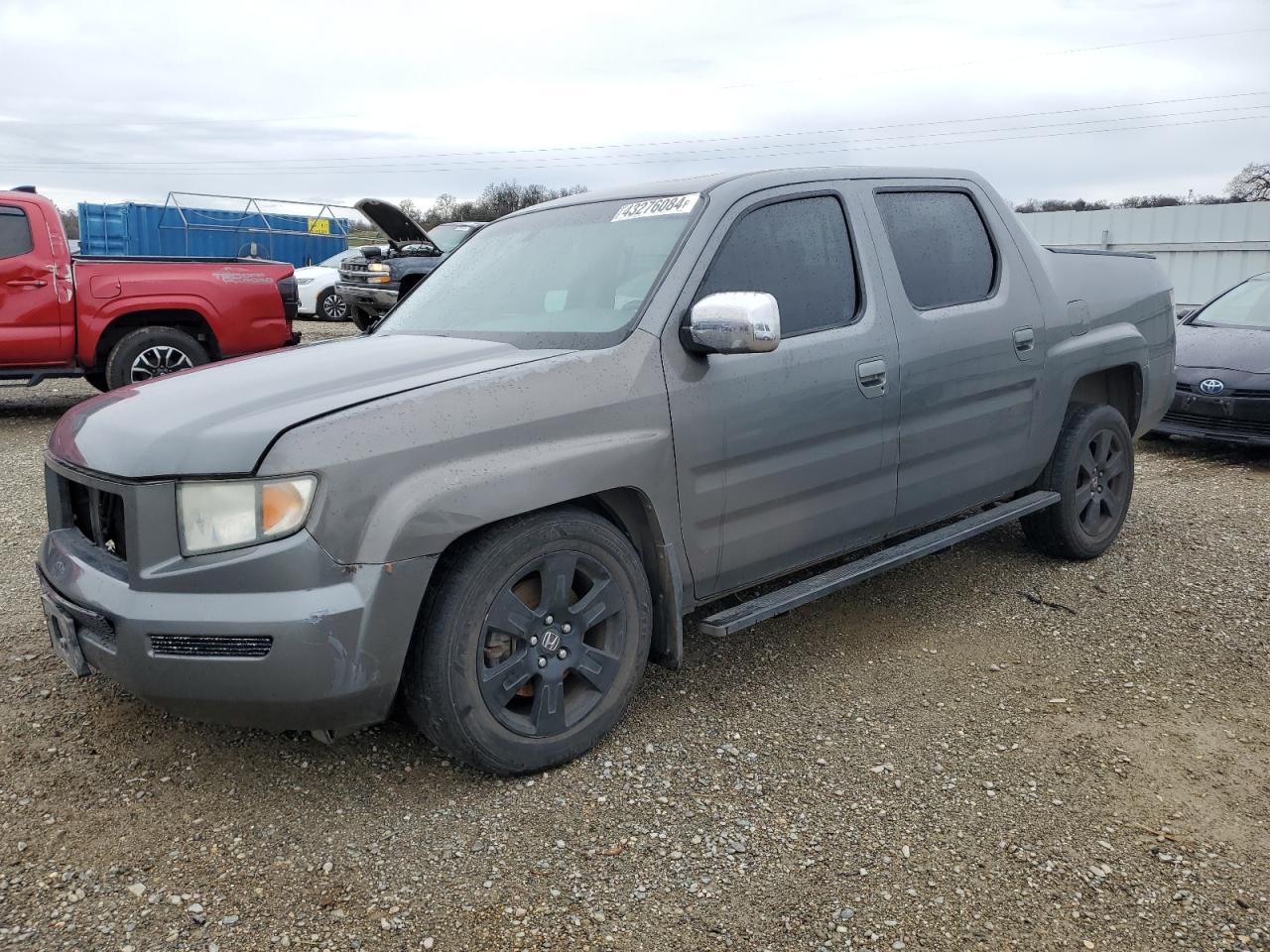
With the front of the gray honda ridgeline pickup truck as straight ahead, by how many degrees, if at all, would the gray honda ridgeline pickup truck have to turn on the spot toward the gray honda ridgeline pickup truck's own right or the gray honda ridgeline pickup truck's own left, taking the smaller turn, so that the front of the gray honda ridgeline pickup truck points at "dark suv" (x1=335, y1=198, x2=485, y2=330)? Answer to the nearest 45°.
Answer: approximately 135° to the gray honda ridgeline pickup truck's own right

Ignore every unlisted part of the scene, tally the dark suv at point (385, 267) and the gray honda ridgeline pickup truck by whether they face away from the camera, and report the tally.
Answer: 0

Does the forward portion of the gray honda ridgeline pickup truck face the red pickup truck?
no

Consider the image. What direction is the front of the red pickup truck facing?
to the viewer's left

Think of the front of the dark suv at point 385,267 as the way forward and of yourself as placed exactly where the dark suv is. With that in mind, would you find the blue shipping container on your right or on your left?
on your right

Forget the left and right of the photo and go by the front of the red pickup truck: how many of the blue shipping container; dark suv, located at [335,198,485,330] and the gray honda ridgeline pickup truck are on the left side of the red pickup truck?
1

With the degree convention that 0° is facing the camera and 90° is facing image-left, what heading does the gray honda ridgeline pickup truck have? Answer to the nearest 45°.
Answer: approximately 45°

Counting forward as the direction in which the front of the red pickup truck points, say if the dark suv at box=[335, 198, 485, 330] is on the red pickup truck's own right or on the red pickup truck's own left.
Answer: on the red pickup truck's own right

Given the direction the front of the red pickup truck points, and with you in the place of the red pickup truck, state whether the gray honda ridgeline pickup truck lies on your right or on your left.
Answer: on your left

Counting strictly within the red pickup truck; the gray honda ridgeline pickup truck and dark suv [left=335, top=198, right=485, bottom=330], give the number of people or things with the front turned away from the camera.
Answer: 0

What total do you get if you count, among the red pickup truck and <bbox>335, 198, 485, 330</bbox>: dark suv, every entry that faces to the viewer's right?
0

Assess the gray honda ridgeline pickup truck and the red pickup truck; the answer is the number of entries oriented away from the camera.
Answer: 0

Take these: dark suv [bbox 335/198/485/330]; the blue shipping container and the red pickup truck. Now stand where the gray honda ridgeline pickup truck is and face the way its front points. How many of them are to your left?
0

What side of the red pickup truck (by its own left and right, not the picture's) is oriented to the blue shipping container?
right
